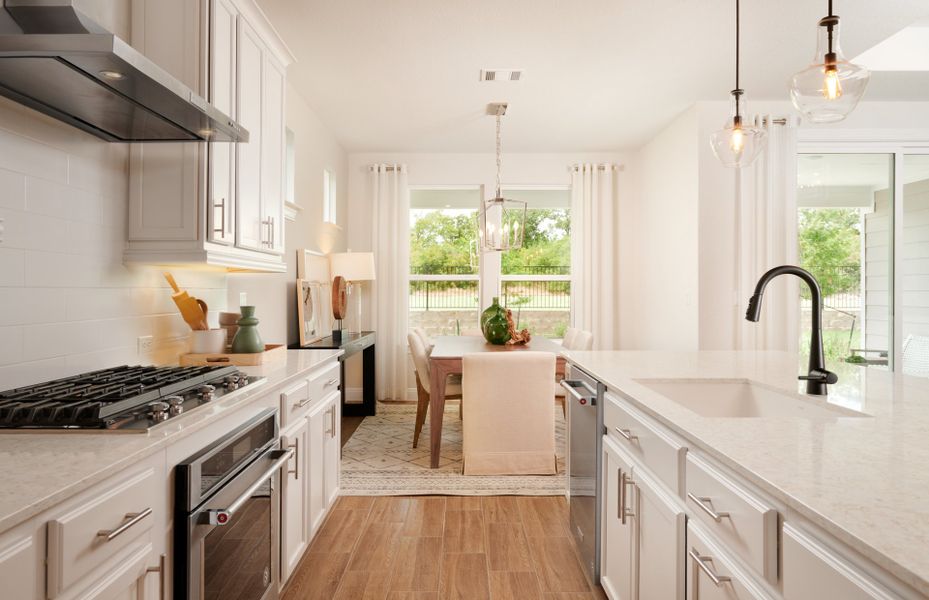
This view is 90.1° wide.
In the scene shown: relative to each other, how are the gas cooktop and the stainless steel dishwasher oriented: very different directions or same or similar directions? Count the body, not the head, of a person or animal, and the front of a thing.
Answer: very different directions

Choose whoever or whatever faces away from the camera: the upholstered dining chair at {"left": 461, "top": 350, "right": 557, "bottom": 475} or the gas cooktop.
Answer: the upholstered dining chair

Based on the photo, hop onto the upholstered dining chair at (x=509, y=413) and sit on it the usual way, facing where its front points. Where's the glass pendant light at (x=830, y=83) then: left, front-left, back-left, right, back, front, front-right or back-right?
back-right

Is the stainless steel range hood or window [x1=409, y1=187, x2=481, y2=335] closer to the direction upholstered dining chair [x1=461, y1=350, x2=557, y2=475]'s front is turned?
the window

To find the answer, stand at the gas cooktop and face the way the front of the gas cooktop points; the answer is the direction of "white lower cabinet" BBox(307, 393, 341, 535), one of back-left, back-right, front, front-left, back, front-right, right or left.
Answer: left

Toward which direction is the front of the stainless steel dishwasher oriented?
to the viewer's left

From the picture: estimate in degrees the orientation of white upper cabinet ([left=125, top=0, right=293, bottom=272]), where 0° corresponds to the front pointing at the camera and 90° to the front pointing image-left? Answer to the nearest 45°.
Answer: approximately 315°

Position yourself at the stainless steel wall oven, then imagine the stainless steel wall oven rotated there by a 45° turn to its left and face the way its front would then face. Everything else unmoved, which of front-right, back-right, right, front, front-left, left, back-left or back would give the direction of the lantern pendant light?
front-left

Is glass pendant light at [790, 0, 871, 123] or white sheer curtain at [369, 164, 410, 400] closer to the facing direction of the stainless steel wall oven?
the glass pendant light

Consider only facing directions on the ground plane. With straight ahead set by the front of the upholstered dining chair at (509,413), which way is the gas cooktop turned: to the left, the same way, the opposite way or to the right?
to the right

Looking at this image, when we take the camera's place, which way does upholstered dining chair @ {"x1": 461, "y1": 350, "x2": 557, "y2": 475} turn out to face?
facing away from the viewer

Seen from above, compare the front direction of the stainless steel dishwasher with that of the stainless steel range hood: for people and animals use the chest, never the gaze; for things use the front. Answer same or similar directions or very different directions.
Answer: very different directions

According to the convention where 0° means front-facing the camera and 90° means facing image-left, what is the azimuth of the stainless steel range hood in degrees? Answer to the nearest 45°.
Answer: approximately 315°

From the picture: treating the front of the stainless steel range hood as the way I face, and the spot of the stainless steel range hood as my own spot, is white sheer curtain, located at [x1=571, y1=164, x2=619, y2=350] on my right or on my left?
on my left

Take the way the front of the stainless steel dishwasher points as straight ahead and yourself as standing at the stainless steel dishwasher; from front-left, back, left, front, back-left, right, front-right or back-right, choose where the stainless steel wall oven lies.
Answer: front-left
